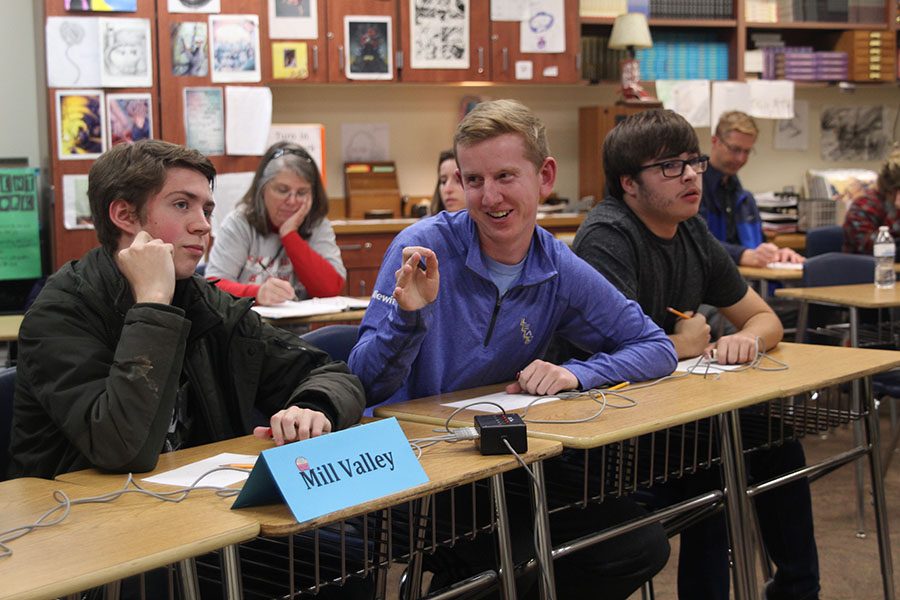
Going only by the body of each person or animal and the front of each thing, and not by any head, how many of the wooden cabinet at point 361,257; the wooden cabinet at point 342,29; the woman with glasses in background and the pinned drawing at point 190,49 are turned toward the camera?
4

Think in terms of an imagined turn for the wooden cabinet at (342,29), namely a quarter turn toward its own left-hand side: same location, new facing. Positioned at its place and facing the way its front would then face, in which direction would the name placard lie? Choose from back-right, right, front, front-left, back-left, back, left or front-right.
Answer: right

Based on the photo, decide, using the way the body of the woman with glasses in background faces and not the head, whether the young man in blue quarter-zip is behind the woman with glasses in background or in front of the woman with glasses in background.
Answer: in front

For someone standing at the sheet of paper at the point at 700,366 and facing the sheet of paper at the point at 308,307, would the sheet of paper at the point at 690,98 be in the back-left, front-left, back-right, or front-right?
front-right

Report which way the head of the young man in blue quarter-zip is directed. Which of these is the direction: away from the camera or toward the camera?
toward the camera

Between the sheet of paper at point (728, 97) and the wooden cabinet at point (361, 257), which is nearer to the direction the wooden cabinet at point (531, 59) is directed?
the wooden cabinet

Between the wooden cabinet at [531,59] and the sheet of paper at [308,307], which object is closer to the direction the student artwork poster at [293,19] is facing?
the sheet of paper

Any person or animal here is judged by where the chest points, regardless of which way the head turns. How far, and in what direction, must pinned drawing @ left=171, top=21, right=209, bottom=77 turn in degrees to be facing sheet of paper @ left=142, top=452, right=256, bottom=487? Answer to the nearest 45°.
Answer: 0° — it already faces it

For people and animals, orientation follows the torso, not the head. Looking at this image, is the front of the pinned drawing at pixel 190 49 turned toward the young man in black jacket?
yes

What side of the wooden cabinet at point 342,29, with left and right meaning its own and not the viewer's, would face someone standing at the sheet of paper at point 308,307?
front

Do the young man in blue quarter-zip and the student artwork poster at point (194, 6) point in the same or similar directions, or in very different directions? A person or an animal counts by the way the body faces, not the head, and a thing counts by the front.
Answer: same or similar directions

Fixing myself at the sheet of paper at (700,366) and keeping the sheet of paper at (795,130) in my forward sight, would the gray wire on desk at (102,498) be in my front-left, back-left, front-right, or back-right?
back-left

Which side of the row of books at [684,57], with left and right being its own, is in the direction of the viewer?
front

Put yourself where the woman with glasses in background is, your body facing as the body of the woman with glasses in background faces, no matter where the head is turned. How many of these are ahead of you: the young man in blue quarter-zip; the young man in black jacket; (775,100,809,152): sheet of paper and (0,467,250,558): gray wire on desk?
3

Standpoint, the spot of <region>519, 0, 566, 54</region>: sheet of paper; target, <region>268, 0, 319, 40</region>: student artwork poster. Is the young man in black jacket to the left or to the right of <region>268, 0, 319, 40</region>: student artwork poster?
left

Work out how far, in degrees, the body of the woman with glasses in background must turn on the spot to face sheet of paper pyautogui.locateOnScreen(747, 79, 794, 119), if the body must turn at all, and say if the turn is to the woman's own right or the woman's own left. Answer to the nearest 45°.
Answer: approximately 135° to the woman's own left

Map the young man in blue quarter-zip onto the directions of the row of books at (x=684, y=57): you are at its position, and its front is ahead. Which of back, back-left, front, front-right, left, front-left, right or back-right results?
front

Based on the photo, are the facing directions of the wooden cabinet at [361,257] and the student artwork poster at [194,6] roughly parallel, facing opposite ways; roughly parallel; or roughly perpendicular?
roughly parallel

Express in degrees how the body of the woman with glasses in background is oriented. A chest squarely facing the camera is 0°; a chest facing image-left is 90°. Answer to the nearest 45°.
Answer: approximately 0°

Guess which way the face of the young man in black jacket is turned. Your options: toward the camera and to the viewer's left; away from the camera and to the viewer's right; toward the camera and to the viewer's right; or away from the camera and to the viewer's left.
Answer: toward the camera and to the viewer's right
